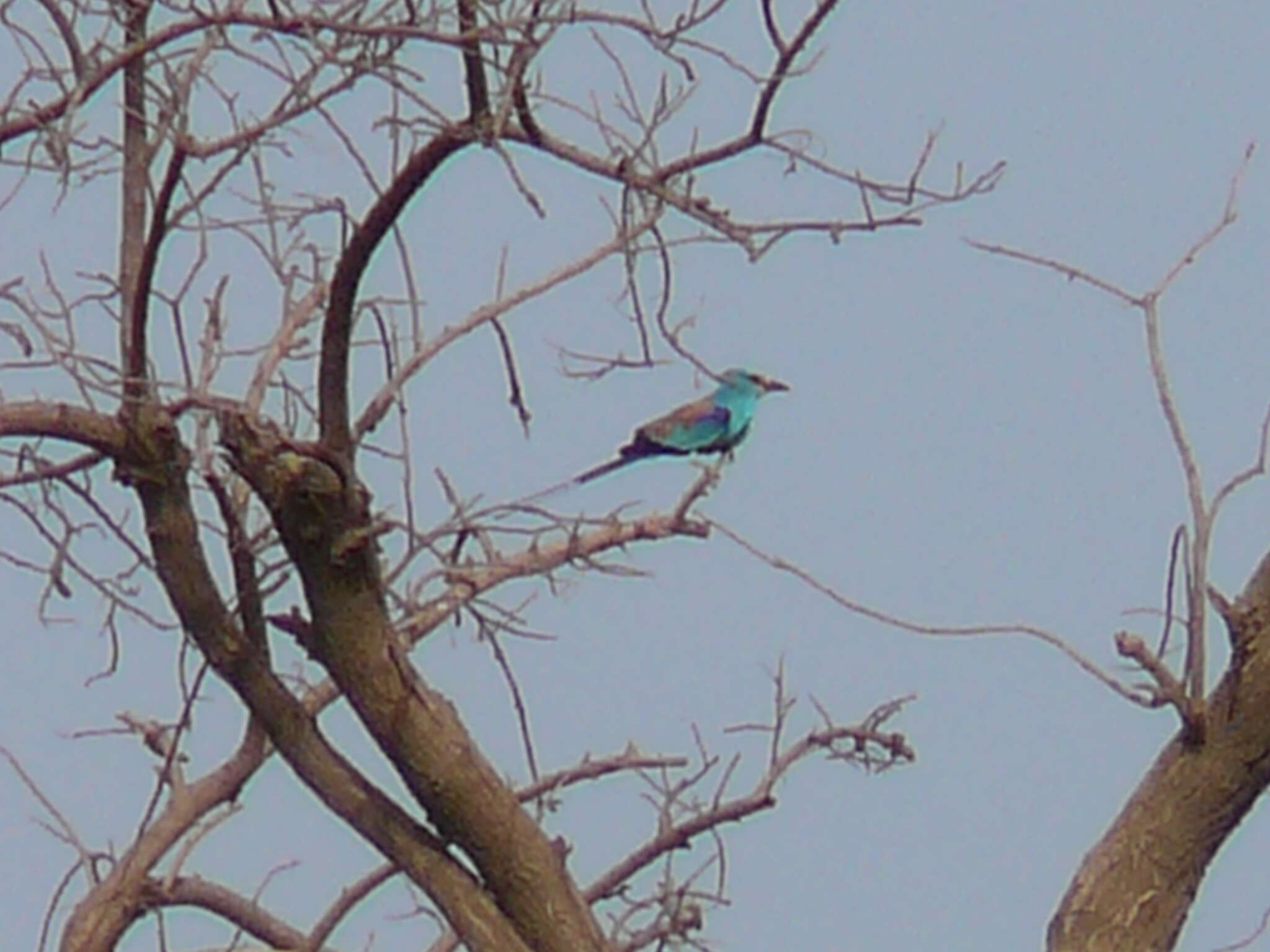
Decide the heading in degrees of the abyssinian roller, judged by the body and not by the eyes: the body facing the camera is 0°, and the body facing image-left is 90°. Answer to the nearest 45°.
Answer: approximately 270°
